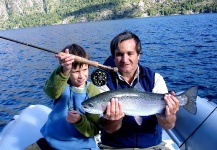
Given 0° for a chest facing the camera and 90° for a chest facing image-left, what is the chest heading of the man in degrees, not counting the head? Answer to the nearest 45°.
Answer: approximately 0°

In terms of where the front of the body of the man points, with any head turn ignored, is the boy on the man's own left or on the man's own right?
on the man's own right
